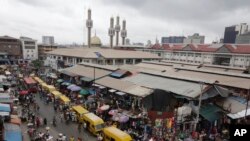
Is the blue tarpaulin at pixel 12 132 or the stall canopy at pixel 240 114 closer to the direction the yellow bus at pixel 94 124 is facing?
the stall canopy

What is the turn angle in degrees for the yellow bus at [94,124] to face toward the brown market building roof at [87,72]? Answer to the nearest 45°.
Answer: approximately 135° to its left

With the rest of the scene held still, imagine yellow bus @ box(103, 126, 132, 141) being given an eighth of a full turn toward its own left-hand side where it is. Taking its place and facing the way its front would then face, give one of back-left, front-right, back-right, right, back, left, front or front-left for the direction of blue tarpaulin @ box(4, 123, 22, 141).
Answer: back

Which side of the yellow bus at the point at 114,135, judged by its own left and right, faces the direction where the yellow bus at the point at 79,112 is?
back

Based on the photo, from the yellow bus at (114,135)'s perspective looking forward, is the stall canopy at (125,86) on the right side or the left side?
on its left

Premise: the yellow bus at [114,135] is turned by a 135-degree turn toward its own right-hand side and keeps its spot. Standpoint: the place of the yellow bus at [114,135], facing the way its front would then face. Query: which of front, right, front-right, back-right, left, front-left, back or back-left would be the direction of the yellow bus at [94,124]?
front-right

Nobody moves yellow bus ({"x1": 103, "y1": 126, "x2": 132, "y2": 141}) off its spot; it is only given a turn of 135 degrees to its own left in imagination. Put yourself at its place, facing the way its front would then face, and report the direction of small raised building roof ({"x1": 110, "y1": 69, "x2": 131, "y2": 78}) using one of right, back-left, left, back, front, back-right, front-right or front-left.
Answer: front

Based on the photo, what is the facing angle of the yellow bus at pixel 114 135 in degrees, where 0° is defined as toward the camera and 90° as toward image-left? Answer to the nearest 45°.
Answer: approximately 315°

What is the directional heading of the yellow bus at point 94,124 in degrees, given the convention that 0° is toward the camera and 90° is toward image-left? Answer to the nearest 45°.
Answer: approximately 315°

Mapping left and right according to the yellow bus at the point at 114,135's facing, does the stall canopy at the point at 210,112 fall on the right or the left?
on its left
